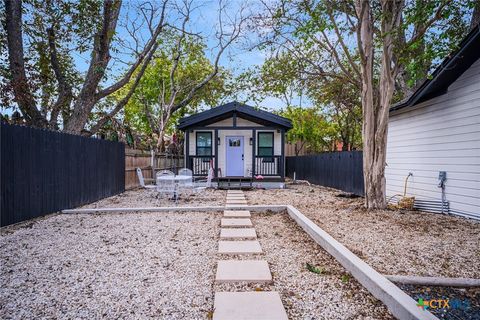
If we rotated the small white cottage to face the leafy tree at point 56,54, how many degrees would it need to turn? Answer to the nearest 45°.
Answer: approximately 45° to its right

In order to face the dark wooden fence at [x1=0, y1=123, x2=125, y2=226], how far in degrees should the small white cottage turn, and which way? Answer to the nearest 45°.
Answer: approximately 45° to its right

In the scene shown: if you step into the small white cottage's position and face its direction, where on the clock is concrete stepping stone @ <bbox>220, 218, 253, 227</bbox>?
The concrete stepping stone is roughly at 12 o'clock from the small white cottage.

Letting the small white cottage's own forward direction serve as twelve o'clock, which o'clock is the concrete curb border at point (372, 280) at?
The concrete curb border is roughly at 12 o'clock from the small white cottage.

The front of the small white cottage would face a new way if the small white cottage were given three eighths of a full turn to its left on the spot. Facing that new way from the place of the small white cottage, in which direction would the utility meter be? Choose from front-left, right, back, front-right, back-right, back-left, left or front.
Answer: right

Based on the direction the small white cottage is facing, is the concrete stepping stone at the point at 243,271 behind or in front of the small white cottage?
in front

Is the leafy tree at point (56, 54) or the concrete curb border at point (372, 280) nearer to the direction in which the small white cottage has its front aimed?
the concrete curb border

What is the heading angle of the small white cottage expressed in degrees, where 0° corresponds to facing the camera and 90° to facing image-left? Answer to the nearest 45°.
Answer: approximately 0°

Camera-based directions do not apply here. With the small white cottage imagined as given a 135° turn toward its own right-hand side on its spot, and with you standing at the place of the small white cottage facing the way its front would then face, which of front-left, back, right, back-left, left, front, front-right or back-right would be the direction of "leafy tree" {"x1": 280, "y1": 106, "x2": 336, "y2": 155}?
right

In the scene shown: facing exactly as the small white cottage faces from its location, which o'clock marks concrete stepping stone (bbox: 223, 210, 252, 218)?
The concrete stepping stone is roughly at 12 o'clock from the small white cottage.

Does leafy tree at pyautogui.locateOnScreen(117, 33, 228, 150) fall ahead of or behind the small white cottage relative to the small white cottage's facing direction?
behind

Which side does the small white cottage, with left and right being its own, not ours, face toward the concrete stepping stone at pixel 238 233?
front

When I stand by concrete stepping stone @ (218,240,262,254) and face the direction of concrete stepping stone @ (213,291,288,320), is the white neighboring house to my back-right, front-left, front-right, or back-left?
back-left

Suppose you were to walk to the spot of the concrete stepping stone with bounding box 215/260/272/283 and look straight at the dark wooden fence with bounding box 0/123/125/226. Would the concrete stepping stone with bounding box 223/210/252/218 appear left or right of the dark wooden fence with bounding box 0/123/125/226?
right

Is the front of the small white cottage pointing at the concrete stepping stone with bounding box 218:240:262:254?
yes

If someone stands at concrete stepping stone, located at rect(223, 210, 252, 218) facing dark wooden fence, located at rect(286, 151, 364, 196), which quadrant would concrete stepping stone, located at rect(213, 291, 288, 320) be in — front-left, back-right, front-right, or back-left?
back-right

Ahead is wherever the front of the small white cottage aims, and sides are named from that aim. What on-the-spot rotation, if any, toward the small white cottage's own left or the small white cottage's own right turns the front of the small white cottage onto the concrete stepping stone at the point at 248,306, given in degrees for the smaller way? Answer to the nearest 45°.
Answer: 0° — it already faces it
